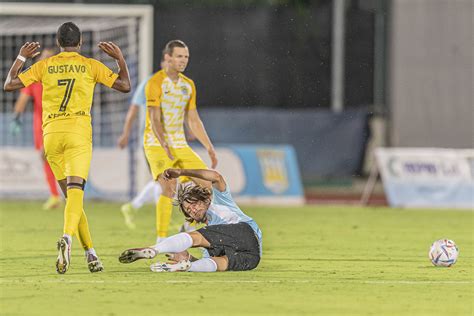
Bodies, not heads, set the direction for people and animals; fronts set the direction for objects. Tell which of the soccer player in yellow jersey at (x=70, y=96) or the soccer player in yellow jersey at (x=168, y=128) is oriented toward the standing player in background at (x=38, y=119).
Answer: the soccer player in yellow jersey at (x=70, y=96)

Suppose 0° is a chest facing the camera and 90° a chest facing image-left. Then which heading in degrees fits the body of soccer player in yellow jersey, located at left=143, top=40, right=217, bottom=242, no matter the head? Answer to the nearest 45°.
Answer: approximately 315°

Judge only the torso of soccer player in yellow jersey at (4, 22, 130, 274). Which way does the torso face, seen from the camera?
away from the camera

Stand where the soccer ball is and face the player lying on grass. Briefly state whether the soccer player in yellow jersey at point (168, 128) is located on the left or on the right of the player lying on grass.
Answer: right

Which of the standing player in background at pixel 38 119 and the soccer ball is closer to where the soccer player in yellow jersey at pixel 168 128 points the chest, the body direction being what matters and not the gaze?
the soccer ball

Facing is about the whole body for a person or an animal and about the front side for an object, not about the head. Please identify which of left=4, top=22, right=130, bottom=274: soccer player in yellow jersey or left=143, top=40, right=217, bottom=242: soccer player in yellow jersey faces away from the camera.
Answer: left=4, top=22, right=130, bottom=274: soccer player in yellow jersey

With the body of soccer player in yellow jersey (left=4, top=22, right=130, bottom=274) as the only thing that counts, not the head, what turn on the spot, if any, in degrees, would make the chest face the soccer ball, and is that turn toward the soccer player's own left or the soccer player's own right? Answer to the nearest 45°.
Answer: approximately 90° to the soccer player's own right

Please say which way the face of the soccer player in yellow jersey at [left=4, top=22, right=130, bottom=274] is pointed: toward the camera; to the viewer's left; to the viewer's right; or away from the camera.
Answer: away from the camera

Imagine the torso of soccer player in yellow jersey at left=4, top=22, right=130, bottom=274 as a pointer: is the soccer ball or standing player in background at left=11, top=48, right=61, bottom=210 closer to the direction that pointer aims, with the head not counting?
the standing player in background

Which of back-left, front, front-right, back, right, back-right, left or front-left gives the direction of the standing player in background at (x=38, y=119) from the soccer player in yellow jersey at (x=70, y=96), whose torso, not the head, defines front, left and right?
front

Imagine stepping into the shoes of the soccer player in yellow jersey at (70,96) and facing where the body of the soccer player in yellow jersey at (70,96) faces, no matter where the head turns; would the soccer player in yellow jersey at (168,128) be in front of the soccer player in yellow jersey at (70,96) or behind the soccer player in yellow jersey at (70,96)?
in front
